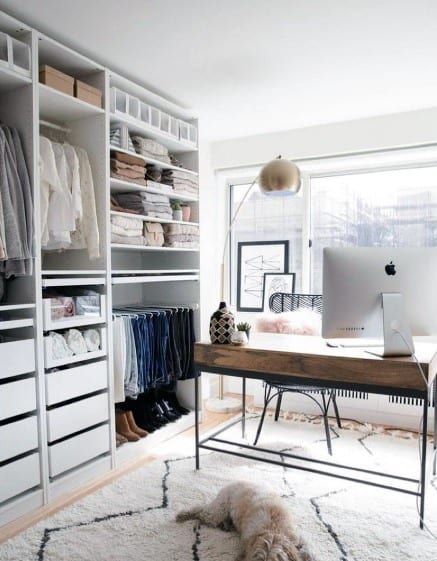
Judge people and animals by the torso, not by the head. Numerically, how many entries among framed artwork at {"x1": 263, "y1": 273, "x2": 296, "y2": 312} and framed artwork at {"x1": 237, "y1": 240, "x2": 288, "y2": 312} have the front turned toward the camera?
2

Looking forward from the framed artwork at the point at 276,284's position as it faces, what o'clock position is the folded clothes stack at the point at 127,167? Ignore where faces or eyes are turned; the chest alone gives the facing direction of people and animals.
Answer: The folded clothes stack is roughly at 1 o'clock from the framed artwork.

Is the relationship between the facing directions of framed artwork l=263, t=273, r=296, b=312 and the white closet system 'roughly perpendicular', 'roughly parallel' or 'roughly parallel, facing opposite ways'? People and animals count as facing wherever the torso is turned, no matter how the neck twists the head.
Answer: roughly perpendicular

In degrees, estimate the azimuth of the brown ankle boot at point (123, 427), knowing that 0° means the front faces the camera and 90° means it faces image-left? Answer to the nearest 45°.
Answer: approximately 315°

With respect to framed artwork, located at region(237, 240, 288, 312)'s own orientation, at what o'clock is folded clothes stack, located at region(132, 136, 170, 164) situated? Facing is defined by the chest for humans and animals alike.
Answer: The folded clothes stack is roughly at 1 o'clock from the framed artwork.

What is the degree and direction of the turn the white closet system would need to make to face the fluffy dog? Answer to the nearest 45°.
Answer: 0° — it already faces it

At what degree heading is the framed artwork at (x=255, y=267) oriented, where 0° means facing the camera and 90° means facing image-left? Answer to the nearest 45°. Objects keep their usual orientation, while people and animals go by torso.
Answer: approximately 0°

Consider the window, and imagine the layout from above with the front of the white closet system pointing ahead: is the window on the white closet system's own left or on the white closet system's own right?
on the white closet system's own left
